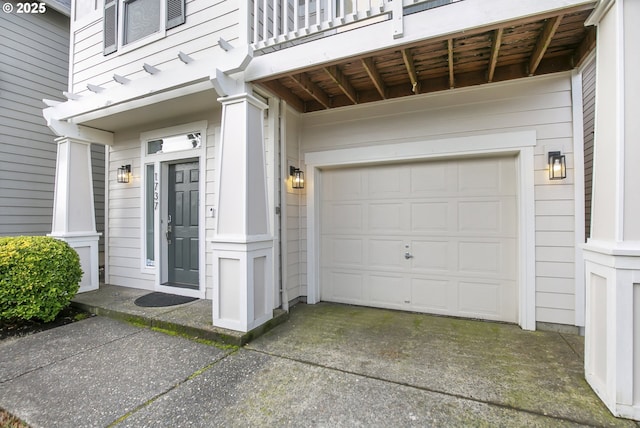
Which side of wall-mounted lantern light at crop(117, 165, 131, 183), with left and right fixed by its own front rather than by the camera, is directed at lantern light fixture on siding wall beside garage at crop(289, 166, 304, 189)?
left

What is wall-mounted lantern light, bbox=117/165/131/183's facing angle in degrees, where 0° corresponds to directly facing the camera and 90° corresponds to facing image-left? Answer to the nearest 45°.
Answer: approximately 45°

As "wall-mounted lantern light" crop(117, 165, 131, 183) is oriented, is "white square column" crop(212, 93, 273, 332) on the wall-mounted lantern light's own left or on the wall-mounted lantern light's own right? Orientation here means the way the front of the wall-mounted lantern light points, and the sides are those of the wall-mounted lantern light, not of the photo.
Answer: on the wall-mounted lantern light's own left

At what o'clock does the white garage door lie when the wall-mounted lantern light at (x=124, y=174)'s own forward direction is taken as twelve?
The white garage door is roughly at 9 o'clock from the wall-mounted lantern light.

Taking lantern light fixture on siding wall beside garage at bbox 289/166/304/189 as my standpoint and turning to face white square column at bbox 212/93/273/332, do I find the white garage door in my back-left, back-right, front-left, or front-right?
back-left
